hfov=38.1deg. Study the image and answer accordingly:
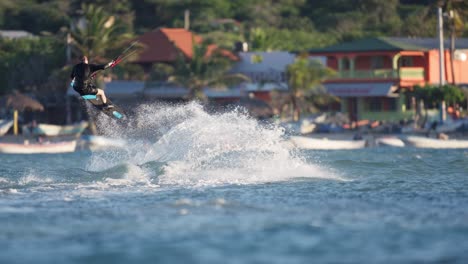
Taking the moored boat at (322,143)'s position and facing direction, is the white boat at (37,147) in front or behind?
in front

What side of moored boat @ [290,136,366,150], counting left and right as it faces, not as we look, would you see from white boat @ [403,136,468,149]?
back

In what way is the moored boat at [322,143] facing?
to the viewer's left

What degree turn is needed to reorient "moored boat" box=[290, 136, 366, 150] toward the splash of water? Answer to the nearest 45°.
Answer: approximately 90° to its left

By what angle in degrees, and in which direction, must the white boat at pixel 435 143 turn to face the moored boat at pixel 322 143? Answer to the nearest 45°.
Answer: approximately 45° to its left

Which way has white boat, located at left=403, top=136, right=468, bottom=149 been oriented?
to the viewer's left

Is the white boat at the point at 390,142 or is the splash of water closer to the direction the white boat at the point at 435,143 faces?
the white boat

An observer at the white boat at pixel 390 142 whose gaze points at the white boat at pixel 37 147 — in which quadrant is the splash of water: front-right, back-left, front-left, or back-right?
front-left
